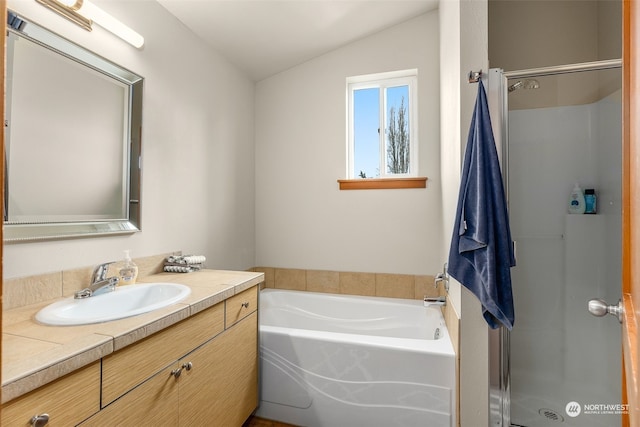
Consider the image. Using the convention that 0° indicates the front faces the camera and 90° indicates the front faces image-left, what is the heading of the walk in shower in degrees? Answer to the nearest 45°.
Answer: approximately 0°

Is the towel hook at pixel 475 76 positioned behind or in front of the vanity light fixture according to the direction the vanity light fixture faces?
in front

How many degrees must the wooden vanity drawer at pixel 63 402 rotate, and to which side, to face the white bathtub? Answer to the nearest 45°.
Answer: approximately 45° to its left

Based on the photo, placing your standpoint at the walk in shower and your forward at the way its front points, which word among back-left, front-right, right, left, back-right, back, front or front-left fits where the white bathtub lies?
front-right

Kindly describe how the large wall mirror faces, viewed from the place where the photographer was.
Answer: facing the viewer and to the right of the viewer

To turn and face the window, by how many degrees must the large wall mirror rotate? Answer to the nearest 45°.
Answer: approximately 45° to its left
